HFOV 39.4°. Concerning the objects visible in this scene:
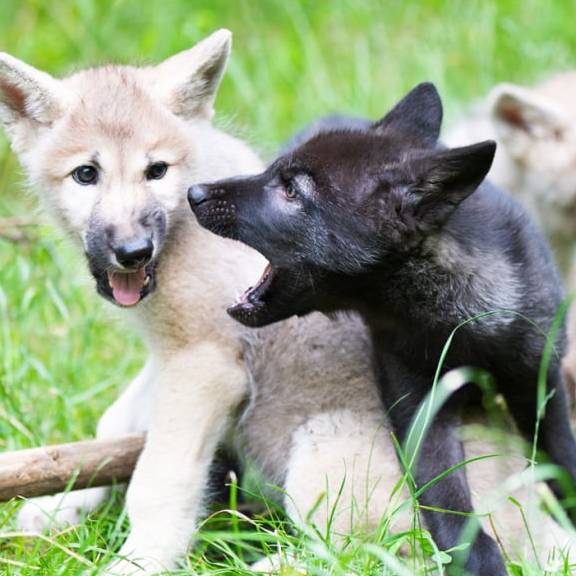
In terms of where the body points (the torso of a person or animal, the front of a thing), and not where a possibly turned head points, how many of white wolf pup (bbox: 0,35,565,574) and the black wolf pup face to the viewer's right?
0

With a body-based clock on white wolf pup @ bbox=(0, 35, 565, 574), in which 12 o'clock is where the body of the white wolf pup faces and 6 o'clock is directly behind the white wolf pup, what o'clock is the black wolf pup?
The black wolf pup is roughly at 8 o'clock from the white wolf pup.

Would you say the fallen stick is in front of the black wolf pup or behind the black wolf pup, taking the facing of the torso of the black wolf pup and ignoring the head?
in front

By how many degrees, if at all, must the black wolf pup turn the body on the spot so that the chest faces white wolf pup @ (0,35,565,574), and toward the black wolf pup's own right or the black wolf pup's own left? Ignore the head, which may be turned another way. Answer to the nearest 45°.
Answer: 0° — it already faces it

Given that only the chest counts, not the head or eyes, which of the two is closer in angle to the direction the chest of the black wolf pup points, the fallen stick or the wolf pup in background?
the fallen stick

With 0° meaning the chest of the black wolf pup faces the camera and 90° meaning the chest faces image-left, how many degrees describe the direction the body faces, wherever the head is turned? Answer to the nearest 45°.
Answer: approximately 90°

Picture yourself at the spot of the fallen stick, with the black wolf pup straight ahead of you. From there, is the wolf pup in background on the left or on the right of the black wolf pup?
left

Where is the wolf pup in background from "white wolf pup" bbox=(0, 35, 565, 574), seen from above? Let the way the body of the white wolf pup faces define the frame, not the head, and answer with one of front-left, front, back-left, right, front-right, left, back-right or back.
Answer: back
